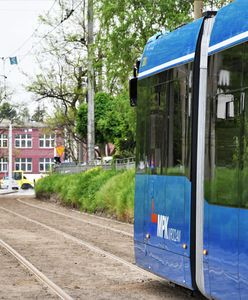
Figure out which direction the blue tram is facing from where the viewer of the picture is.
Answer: facing away from the viewer and to the left of the viewer

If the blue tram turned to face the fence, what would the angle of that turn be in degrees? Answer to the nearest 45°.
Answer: approximately 45° to its right
